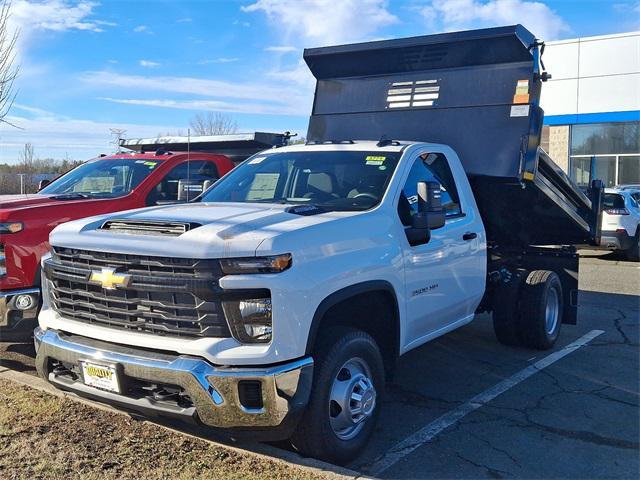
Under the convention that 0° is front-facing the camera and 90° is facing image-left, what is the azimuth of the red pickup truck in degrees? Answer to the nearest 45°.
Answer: approximately 45°

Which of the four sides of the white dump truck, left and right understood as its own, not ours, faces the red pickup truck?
right

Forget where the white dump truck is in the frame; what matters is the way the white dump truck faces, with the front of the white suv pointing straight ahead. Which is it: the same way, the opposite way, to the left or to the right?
the opposite way

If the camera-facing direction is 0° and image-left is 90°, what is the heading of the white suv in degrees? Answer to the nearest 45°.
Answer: approximately 225°

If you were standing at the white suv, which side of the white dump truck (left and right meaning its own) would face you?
back

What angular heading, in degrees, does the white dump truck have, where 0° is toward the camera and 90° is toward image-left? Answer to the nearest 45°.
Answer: approximately 45°

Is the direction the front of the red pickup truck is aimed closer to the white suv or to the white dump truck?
the white dump truck
